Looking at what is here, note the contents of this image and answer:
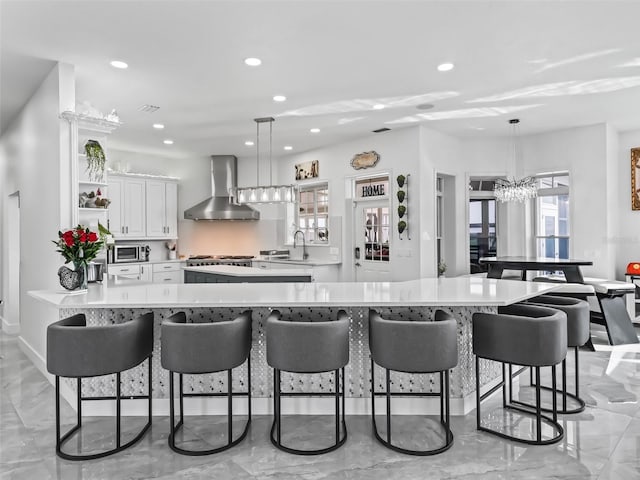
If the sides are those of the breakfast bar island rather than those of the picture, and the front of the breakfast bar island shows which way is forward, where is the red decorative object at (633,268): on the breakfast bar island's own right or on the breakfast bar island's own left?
on the breakfast bar island's own left

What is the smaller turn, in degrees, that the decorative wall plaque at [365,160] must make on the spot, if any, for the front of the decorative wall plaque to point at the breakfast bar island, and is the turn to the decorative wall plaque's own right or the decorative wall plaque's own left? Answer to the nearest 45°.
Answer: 0° — it already faces it

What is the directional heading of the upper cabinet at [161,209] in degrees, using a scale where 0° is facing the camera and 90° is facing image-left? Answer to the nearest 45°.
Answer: approximately 315°

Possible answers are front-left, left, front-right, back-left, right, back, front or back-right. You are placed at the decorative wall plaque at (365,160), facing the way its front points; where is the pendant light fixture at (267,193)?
front-right

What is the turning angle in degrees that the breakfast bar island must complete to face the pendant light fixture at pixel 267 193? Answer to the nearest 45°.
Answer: approximately 180°

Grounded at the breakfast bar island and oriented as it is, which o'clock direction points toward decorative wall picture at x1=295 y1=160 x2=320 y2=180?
The decorative wall picture is roughly at 6 o'clock from the breakfast bar island.

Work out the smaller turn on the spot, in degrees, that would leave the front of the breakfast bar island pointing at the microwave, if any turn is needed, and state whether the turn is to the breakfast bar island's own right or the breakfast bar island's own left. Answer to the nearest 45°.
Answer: approximately 135° to the breakfast bar island's own right

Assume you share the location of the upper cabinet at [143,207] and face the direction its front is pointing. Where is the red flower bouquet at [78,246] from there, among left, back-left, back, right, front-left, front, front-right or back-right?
front-right
